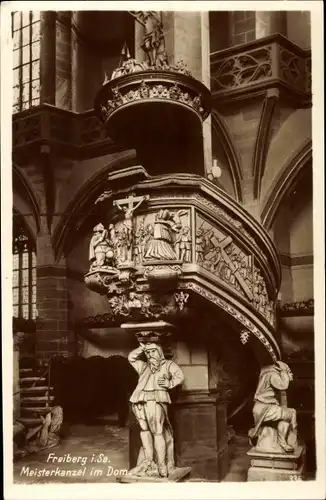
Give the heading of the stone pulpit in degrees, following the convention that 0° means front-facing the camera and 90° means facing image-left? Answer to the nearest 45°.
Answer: approximately 45°

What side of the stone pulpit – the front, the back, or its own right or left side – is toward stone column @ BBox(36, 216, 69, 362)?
right

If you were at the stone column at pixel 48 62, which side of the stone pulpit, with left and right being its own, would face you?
right

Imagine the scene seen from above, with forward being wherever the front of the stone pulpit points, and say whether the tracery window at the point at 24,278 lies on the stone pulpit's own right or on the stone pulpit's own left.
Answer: on the stone pulpit's own right
